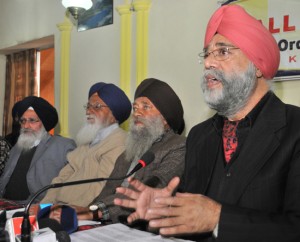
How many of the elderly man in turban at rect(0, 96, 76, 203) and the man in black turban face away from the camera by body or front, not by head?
0

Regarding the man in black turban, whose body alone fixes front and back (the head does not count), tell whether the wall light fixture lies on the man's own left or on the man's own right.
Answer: on the man's own right

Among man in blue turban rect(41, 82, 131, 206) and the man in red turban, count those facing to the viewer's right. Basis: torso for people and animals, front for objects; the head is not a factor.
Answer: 0

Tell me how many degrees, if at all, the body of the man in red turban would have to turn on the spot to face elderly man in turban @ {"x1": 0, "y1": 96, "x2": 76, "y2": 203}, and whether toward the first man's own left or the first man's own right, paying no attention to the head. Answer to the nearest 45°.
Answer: approximately 90° to the first man's own right

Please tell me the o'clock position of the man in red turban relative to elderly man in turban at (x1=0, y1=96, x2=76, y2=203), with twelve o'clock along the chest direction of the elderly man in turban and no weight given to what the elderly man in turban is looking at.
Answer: The man in red turban is roughly at 10 o'clock from the elderly man in turban.

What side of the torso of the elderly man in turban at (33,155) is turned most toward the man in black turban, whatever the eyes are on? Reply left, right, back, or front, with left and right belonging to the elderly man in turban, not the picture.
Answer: left

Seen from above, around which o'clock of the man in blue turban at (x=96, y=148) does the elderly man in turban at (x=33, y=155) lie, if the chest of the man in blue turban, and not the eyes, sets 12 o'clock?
The elderly man in turban is roughly at 3 o'clock from the man in blue turban.

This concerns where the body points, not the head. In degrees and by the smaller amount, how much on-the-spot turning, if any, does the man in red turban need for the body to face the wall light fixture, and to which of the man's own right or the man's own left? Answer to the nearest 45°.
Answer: approximately 90° to the man's own right

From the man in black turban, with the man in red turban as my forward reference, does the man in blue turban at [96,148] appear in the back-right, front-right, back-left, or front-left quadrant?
back-right

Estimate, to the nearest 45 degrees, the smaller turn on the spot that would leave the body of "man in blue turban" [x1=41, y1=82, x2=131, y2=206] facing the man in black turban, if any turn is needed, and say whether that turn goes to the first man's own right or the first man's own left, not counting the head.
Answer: approximately 90° to the first man's own left

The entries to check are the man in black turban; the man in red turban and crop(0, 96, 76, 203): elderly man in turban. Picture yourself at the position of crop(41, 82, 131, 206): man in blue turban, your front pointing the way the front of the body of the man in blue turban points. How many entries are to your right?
1

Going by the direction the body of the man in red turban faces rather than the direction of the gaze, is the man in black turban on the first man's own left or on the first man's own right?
on the first man's own right
